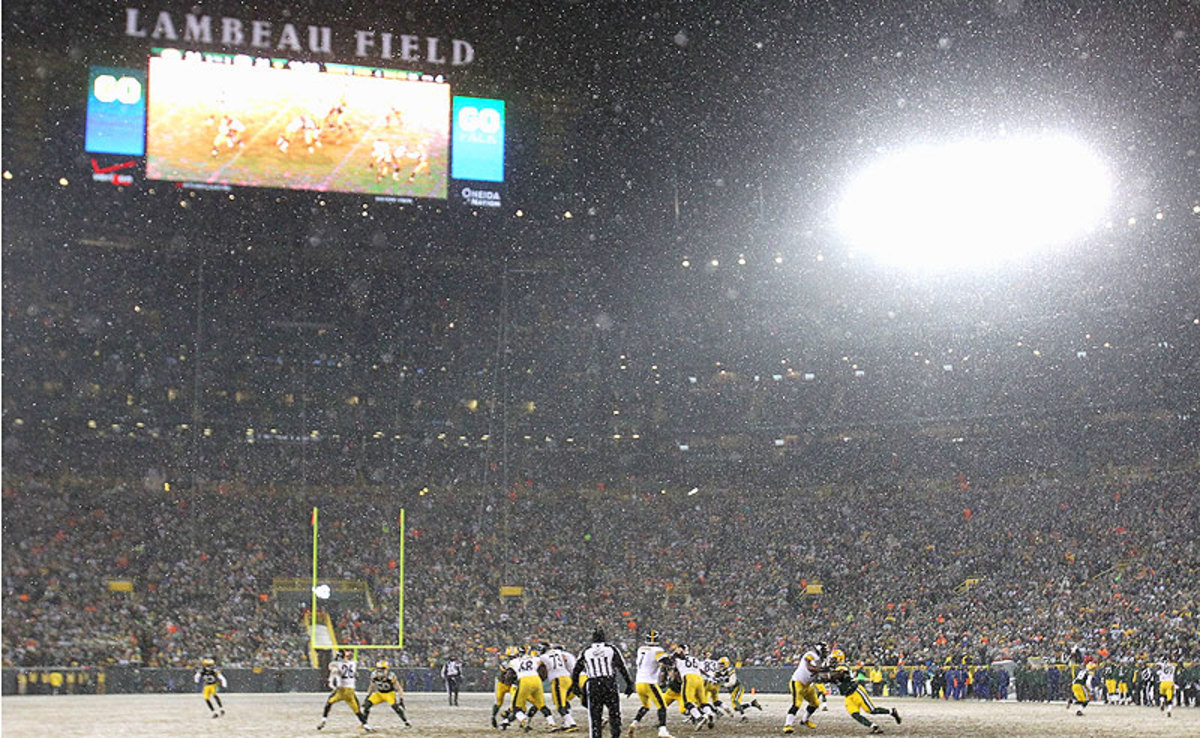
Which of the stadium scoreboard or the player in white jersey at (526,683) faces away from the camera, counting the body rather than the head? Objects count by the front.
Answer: the player in white jersey

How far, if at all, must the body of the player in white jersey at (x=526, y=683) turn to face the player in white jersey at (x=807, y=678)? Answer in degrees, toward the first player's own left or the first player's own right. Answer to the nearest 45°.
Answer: approximately 90° to the first player's own right

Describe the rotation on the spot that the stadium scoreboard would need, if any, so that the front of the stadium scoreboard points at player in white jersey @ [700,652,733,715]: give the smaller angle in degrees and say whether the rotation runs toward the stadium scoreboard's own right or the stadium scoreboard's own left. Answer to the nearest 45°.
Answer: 0° — it already faces them

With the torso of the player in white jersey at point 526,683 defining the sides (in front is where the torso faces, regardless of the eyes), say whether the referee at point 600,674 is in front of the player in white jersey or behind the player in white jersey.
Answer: behind

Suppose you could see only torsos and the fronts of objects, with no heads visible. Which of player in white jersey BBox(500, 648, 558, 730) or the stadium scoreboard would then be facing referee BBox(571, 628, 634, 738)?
the stadium scoreboard

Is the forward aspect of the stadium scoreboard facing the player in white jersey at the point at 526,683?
yes

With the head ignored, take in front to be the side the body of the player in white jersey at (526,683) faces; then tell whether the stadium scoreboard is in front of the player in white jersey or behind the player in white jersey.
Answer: in front

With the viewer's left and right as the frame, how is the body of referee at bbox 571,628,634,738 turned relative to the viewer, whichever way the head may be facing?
facing away from the viewer

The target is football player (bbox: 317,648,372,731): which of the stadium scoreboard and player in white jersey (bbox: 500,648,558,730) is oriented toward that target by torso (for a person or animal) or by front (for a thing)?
the stadium scoreboard

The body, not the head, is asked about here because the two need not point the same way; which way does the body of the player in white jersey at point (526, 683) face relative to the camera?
away from the camera

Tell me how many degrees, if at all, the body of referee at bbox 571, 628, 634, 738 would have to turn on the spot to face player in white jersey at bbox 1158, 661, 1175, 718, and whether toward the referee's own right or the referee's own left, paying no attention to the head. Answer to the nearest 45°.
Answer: approximately 45° to the referee's own right
